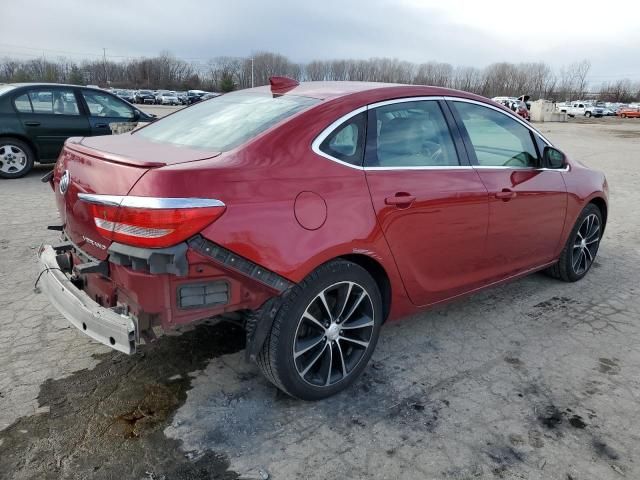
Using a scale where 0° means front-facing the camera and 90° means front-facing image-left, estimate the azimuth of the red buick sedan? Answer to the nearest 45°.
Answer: approximately 225°
